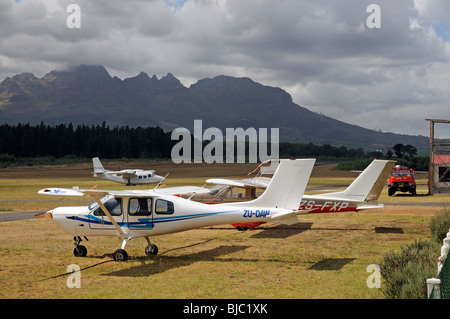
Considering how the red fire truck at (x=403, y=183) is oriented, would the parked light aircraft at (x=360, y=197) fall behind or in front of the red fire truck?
in front

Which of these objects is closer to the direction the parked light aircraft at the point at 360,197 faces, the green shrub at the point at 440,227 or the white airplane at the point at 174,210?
the white airplane

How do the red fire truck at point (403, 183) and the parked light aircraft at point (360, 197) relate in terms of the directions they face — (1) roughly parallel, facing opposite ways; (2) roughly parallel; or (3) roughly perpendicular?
roughly perpendicular

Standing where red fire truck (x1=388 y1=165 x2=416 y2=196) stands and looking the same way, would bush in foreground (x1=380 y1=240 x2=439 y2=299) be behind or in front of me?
in front

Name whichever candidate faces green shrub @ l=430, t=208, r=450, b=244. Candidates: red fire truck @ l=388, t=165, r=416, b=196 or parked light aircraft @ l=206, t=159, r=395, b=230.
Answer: the red fire truck

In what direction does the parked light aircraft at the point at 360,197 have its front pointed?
to the viewer's left

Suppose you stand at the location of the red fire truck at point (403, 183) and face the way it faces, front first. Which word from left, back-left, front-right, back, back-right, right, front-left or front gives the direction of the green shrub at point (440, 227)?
front

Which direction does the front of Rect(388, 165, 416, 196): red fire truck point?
toward the camera

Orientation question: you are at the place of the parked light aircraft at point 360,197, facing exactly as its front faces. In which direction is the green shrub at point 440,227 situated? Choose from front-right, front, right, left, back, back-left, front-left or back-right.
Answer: back-left

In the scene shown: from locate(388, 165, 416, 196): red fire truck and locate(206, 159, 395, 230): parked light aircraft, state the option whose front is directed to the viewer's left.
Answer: the parked light aircraft

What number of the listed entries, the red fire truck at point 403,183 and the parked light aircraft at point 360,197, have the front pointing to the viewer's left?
1

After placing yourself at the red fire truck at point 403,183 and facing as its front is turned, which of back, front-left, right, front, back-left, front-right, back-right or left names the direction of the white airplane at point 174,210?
front
